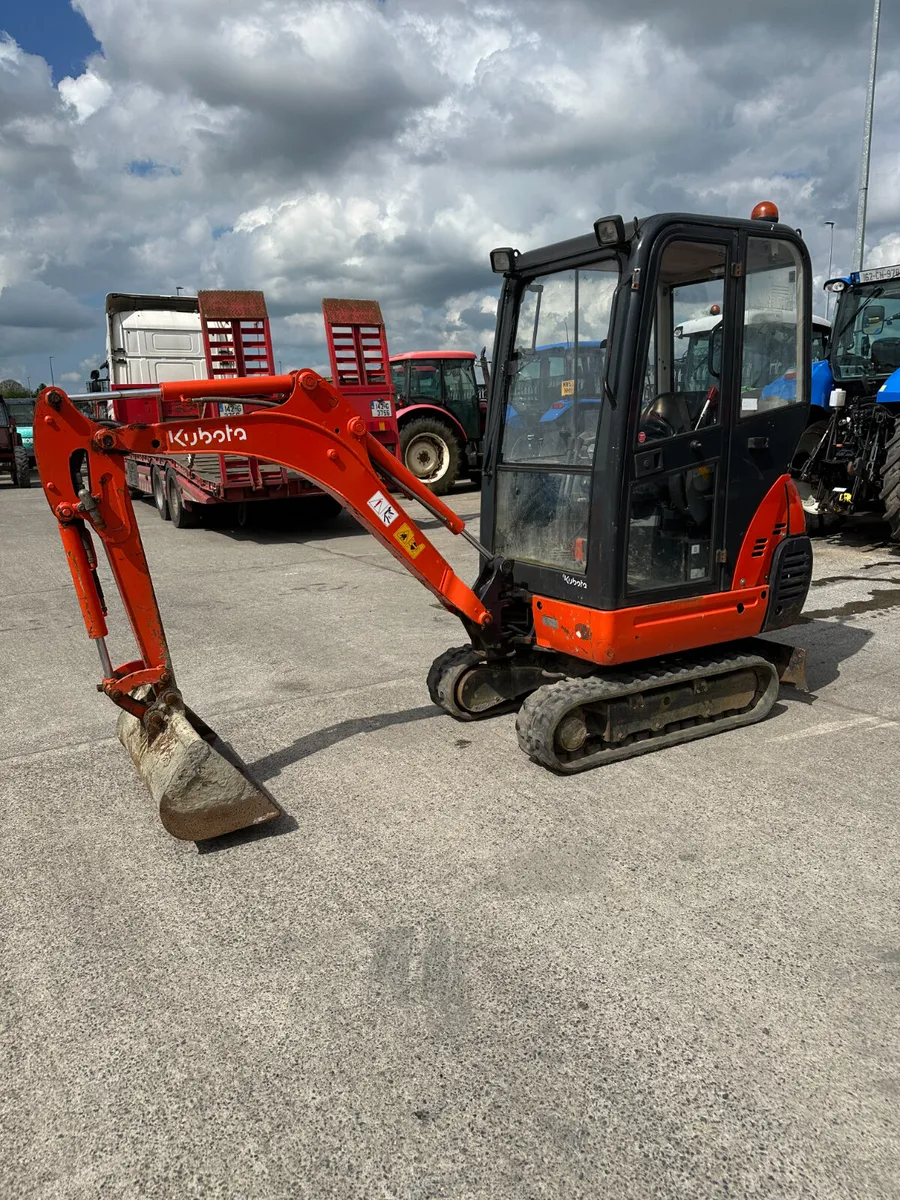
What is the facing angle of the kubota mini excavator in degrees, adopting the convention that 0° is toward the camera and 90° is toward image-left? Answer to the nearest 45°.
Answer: approximately 45°

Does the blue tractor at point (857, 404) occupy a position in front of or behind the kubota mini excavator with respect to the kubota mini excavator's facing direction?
behind
